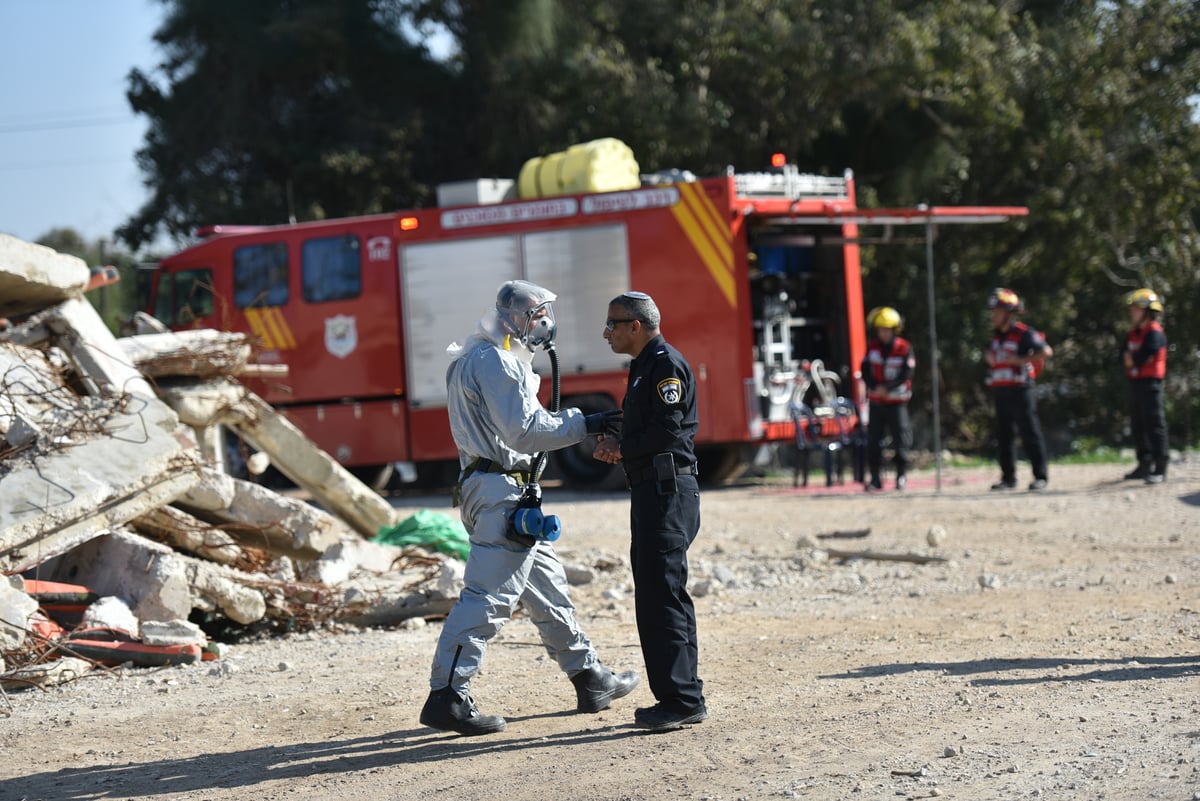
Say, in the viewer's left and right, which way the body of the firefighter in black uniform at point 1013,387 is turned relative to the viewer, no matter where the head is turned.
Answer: facing the viewer and to the left of the viewer

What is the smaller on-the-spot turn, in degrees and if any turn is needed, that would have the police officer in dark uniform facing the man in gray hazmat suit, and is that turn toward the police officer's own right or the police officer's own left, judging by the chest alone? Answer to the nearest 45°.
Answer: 0° — they already face them

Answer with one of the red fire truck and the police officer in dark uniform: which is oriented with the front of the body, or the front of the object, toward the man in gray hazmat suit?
the police officer in dark uniform

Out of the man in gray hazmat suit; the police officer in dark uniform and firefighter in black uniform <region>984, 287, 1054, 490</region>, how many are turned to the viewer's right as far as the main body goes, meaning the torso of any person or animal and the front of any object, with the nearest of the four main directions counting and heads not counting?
1

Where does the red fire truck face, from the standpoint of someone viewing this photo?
facing away from the viewer and to the left of the viewer

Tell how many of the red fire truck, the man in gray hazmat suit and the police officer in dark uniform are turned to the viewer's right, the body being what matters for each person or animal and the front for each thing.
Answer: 1

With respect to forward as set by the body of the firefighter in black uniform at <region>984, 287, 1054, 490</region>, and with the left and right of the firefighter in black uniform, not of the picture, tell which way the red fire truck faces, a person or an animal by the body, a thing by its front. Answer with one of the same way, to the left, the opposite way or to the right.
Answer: to the right

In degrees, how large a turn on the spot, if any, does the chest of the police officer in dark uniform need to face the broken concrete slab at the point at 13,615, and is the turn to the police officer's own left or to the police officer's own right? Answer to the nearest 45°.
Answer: approximately 45° to the police officer's own right

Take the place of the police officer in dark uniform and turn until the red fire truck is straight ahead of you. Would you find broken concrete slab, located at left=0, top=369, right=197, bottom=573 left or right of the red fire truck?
left

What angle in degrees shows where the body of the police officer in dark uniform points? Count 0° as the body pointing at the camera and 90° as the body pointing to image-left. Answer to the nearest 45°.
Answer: approximately 90°

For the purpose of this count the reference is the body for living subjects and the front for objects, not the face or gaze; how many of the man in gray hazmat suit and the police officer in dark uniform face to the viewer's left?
1

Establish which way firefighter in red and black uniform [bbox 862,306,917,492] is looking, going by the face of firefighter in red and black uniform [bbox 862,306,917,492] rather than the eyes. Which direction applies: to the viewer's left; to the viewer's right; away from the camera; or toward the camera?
toward the camera

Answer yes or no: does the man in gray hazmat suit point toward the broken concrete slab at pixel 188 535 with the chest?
no

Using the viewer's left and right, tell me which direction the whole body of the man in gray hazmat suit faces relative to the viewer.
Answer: facing to the right of the viewer

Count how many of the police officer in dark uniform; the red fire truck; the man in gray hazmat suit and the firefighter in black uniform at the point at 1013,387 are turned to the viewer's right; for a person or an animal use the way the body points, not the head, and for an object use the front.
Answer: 1

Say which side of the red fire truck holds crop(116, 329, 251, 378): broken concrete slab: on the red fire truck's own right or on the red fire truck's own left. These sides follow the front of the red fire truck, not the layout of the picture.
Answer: on the red fire truck's own left

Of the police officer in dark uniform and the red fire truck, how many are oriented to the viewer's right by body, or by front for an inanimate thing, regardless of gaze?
0

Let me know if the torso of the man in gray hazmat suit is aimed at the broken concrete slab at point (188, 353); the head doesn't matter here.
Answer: no
